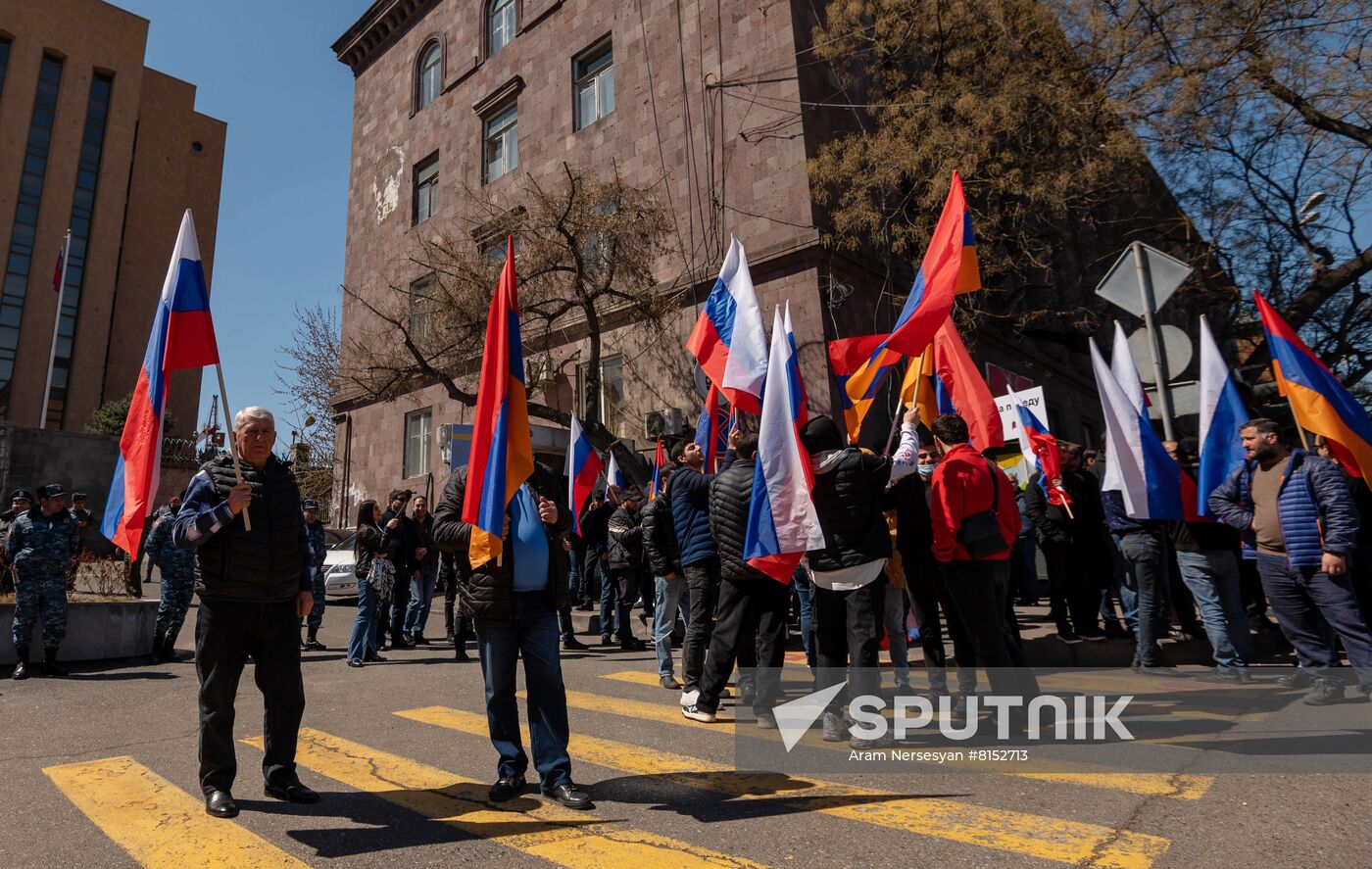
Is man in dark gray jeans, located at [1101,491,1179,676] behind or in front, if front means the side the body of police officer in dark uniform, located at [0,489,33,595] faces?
in front

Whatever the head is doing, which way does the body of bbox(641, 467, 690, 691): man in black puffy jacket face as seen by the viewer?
to the viewer's right

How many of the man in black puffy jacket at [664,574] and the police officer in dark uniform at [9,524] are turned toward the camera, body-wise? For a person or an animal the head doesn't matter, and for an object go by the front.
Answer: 1

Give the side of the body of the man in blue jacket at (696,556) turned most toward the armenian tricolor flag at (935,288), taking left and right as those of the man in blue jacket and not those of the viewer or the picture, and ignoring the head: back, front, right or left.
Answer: front

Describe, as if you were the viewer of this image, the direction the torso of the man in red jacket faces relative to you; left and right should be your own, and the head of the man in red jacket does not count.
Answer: facing away from the viewer and to the left of the viewer

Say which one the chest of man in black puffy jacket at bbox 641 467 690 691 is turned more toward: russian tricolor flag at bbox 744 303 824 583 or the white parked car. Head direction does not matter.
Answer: the russian tricolor flag

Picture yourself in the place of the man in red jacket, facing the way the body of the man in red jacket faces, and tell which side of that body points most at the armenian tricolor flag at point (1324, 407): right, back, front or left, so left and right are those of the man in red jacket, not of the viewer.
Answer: right

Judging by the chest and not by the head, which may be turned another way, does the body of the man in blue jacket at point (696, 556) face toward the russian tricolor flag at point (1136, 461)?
yes

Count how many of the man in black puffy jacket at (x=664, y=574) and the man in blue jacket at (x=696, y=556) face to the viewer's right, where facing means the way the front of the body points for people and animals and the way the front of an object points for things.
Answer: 2

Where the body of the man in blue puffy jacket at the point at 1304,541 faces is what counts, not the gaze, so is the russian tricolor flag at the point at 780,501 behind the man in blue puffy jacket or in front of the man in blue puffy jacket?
in front

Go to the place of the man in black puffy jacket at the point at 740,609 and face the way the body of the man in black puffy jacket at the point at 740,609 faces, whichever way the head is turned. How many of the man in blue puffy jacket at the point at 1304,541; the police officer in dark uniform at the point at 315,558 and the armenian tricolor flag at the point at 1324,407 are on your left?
1

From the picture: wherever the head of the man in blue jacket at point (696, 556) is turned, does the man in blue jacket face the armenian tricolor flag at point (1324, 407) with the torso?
yes

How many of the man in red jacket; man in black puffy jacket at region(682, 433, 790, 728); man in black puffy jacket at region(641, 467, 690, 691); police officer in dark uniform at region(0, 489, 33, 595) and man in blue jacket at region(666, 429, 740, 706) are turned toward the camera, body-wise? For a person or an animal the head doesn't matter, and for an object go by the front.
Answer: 1

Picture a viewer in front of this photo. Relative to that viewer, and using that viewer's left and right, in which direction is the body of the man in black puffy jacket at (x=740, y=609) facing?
facing away from the viewer and to the right of the viewer

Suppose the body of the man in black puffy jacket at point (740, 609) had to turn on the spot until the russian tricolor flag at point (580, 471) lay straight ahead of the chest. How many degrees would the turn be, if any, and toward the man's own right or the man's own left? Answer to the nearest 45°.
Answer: approximately 45° to the man's own left

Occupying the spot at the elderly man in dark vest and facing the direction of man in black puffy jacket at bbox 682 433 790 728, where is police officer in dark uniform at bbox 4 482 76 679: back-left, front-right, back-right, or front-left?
back-left

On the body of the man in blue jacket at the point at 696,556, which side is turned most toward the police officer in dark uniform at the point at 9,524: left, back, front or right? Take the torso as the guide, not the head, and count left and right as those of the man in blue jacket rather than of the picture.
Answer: back
